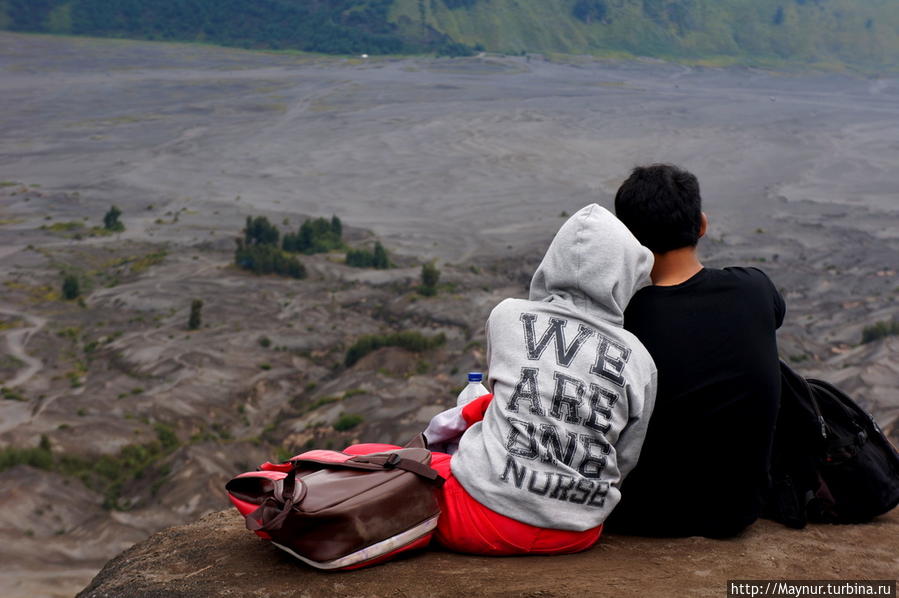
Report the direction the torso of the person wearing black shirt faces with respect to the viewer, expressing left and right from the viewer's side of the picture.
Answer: facing away from the viewer

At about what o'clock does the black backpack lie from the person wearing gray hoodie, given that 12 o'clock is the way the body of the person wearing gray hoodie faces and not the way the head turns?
The black backpack is roughly at 2 o'clock from the person wearing gray hoodie.

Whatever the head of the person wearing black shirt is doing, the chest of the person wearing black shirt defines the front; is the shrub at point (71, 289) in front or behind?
in front

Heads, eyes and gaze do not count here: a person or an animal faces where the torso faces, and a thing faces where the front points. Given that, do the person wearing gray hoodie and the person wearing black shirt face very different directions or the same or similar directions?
same or similar directions

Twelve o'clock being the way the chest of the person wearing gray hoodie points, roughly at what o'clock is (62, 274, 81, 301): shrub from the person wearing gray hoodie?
The shrub is roughly at 11 o'clock from the person wearing gray hoodie.

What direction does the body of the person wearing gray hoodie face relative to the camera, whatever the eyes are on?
away from the camera

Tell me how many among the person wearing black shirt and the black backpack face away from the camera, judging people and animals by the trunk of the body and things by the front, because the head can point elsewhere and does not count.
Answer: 1

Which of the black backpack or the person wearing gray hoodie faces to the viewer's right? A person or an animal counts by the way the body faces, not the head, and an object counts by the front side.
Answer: the black backpack

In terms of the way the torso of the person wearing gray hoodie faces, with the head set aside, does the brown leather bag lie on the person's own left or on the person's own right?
on the person's own left

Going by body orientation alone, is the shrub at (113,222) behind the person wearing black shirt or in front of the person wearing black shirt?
in front

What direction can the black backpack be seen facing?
to the viewer's right

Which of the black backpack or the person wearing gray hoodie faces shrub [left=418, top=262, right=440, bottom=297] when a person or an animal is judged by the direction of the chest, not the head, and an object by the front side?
the person wearing gray hoodie

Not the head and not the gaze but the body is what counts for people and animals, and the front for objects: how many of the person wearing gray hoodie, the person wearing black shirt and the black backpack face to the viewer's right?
1

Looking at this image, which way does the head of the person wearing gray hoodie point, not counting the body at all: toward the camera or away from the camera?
away from the camera
